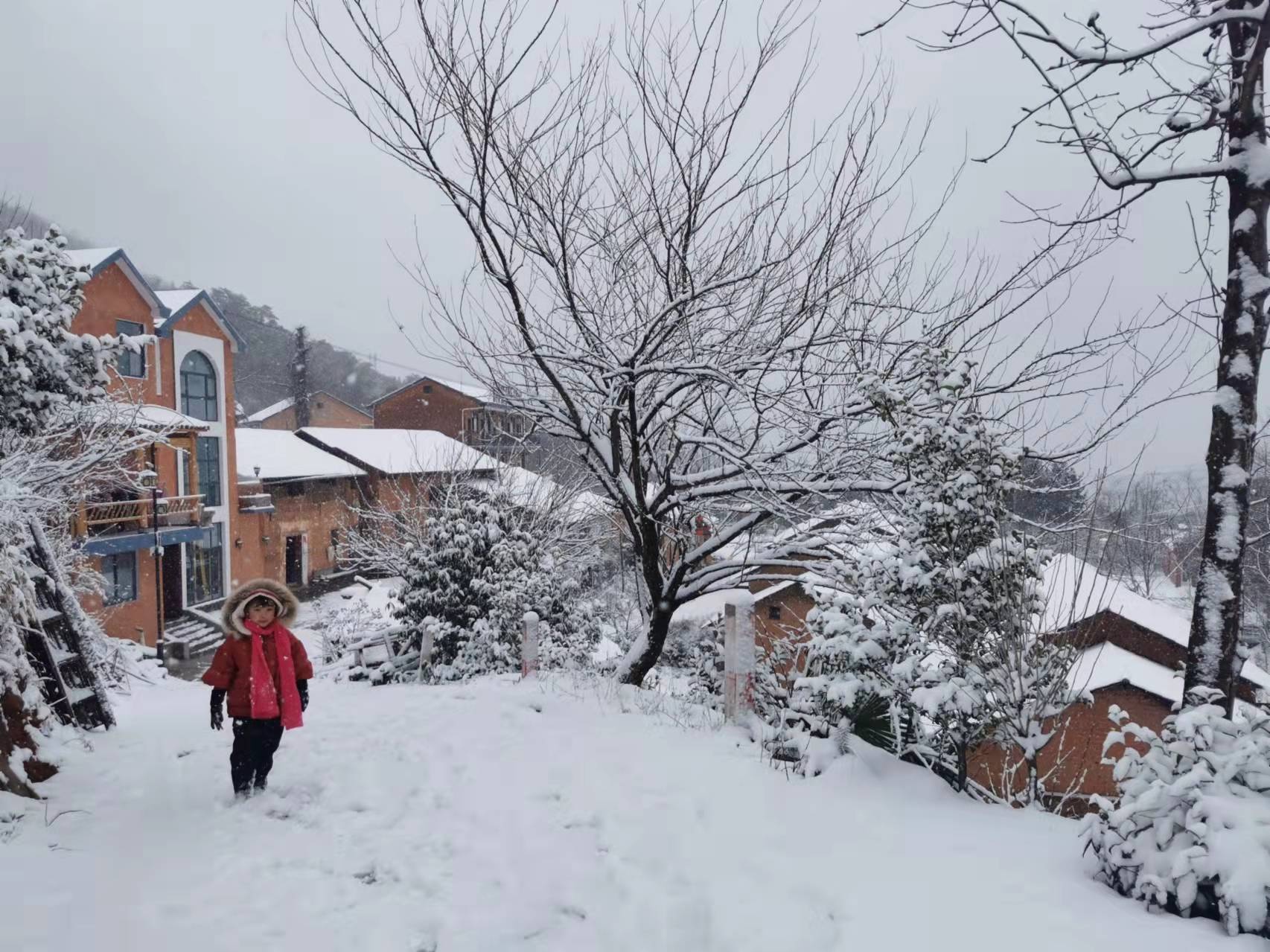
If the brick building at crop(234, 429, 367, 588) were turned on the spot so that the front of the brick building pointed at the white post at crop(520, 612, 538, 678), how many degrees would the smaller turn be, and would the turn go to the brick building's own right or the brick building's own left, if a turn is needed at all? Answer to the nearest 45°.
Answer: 0° — it already faces it

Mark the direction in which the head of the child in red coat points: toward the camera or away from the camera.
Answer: toward the camera

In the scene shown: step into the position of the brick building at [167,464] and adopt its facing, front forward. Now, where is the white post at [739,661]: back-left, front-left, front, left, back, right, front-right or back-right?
front-right

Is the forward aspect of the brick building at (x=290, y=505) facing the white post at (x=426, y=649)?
yes

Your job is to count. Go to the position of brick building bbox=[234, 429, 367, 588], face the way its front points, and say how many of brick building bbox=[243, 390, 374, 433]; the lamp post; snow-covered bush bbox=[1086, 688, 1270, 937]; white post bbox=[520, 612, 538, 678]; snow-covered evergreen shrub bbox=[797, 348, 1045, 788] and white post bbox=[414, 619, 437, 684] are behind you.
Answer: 1

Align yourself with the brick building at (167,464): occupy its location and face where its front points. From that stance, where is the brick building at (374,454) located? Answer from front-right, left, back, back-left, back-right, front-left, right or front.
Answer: left

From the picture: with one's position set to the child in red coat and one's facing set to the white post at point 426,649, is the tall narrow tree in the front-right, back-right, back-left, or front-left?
front-left

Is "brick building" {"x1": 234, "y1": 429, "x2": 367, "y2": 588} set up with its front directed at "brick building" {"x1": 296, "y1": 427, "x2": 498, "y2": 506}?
no

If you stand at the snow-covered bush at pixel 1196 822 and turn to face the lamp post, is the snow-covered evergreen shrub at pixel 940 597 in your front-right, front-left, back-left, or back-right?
front-right

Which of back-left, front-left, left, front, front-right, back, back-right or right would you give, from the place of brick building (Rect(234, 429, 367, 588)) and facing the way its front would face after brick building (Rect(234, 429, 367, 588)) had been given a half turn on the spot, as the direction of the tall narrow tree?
front

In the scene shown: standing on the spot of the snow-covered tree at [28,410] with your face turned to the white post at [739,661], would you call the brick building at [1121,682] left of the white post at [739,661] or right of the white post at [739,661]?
left

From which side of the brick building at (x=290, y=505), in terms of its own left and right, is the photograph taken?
front

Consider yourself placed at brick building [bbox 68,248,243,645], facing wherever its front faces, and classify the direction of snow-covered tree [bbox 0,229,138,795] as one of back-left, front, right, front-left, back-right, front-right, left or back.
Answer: front-right

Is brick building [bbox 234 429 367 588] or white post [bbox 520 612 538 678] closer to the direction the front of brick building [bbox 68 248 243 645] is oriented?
the white post

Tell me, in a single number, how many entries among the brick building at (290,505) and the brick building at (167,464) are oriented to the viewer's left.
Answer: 0

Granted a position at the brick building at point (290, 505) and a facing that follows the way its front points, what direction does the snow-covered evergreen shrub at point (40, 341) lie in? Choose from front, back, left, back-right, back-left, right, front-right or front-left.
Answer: front

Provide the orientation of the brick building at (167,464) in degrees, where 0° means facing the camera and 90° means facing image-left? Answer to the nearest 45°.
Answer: approximately 315°

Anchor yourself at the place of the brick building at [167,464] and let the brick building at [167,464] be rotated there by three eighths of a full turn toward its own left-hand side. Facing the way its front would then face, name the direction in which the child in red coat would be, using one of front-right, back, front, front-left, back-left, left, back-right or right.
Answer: back

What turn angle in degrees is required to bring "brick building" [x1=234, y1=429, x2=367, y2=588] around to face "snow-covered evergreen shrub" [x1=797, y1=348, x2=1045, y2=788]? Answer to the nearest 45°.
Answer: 0° — it already faces it

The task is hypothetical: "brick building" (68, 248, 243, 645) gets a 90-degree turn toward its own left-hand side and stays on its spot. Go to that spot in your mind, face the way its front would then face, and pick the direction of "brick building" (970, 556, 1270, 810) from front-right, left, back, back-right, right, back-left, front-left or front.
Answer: right
